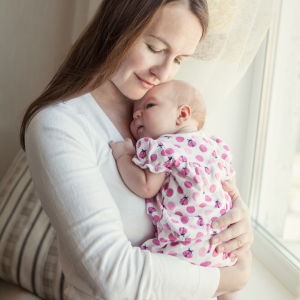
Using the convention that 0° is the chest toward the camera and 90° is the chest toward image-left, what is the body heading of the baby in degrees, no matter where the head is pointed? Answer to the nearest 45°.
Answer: approximately 135°

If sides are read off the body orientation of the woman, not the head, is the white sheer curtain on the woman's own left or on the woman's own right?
on the woman's own left

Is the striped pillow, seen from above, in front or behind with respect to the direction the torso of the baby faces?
in front

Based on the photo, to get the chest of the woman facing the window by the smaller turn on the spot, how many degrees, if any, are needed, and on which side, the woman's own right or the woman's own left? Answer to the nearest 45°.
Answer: approximately 90° to the woman's own left

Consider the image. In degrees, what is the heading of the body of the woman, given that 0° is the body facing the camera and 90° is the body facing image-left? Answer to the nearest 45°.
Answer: approximately 315°

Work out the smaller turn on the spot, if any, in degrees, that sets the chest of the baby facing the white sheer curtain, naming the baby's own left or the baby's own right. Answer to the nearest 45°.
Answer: approximately 45° to the baby's own right

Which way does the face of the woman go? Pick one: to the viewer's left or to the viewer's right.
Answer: to the viewer's right

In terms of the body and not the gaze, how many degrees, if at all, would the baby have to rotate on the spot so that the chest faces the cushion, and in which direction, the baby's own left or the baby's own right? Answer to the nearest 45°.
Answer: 0° — they already face it
